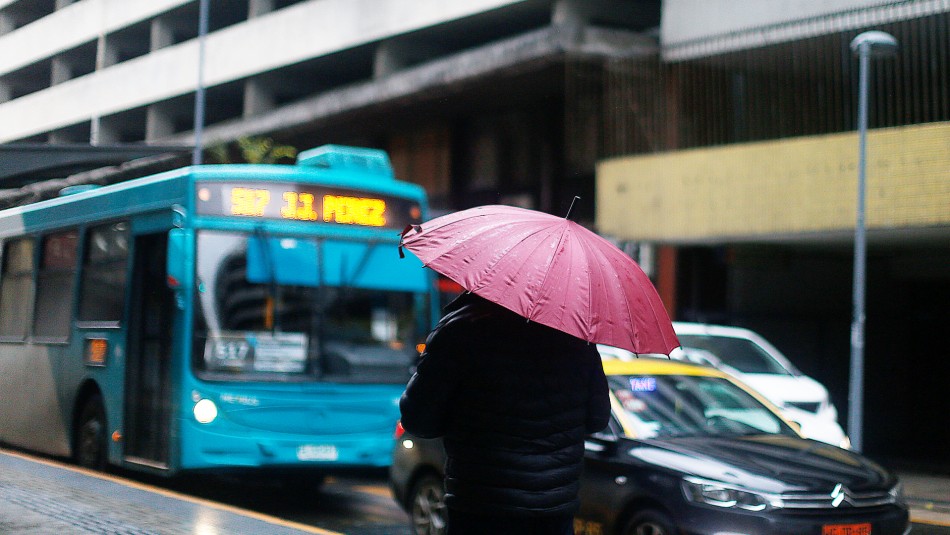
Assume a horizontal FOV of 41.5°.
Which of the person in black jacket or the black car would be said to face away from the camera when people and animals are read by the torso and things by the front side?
the person in black jacket

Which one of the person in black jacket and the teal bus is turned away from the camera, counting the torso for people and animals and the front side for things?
the person in black jacket

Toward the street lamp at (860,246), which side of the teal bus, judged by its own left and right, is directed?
left

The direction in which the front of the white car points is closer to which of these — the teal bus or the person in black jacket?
the person in black jacket

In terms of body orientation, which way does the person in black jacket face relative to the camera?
away from the camera

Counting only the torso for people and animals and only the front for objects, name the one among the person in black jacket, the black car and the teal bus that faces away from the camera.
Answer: the person in black jacket

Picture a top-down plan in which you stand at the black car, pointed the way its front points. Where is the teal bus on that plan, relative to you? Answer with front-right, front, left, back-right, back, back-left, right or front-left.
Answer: back

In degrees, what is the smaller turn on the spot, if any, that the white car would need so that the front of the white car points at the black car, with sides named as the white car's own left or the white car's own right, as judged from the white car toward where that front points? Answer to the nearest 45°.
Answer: approximately 45° to the white car's own right

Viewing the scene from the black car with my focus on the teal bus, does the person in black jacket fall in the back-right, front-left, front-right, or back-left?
back-left

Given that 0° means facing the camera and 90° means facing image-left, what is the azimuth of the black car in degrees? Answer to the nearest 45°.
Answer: approximately 315°

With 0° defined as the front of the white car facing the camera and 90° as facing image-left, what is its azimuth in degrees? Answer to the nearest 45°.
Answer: approximately 315°

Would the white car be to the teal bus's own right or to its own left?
on its left

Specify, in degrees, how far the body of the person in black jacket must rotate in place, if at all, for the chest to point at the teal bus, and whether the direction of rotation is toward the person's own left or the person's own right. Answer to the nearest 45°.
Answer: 0° — they already face it

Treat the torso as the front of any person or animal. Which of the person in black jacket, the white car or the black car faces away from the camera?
the person in black jacket

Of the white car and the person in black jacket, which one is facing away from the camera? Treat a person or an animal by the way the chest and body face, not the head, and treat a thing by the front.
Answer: the person in black jacket
